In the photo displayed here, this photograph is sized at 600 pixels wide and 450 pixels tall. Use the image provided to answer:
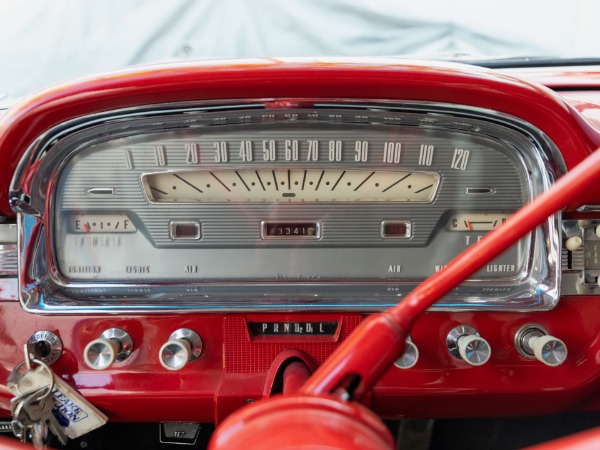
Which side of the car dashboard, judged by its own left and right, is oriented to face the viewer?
front

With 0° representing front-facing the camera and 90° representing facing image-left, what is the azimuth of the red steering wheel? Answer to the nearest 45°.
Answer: approximately 0°

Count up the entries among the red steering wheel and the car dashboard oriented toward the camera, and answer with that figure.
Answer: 2

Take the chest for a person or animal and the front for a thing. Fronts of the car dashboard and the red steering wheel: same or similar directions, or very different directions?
same or similar directions
